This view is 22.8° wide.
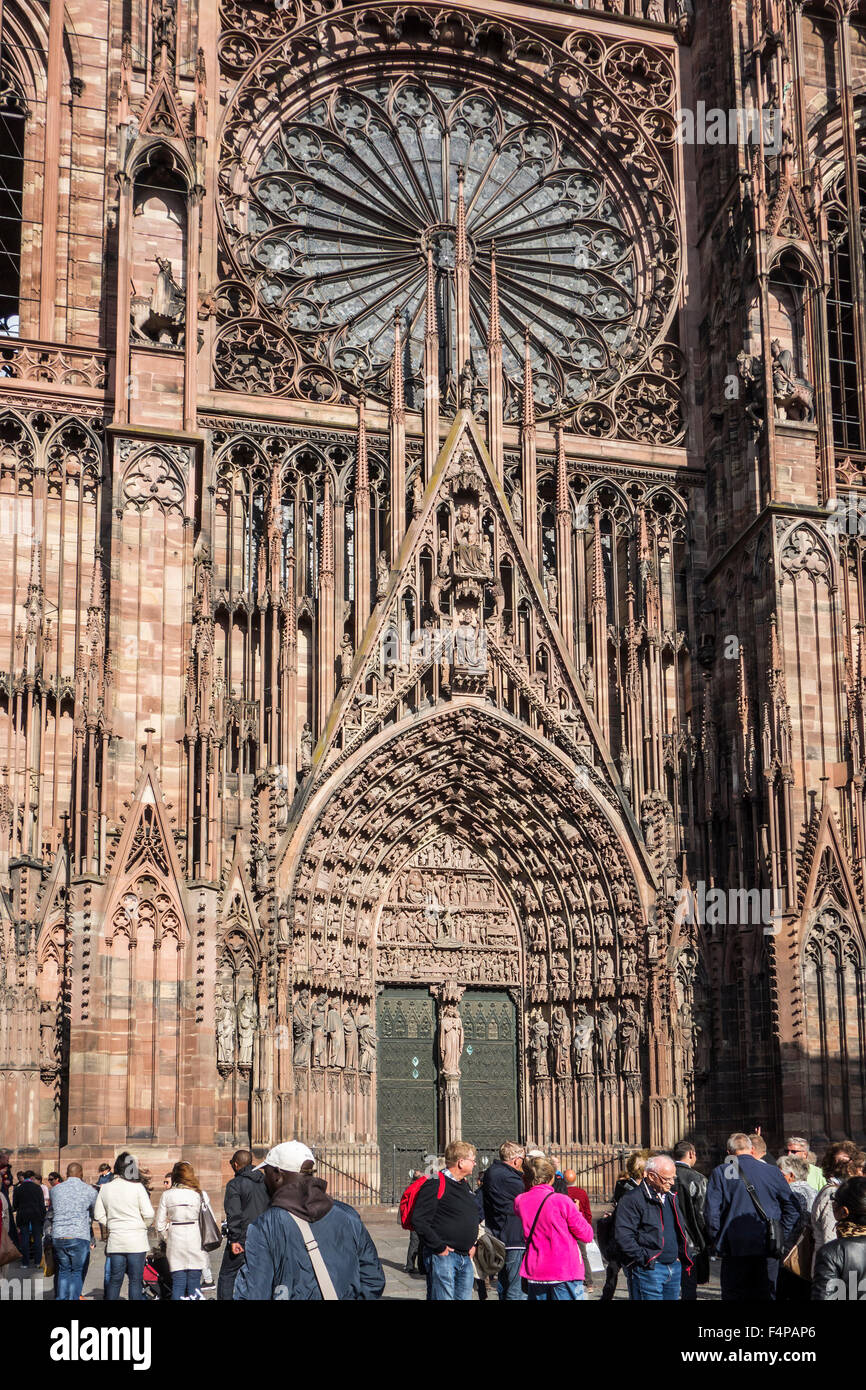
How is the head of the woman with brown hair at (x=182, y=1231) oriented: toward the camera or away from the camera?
away from the camera

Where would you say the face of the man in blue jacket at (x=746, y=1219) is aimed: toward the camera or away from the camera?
away from the camera

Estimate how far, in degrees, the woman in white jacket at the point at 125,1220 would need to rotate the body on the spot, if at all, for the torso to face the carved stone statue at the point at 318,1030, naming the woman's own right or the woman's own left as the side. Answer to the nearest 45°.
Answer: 0° — they already face it

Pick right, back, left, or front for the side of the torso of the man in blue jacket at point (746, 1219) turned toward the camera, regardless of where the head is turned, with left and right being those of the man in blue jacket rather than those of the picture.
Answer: back

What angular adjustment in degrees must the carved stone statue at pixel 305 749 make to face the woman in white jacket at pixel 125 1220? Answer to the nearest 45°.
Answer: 0° — it already faces them

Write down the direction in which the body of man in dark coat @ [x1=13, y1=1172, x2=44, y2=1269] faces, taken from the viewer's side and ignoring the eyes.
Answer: away from the camera

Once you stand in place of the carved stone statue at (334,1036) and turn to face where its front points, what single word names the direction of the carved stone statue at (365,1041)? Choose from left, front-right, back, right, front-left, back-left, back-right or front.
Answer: left

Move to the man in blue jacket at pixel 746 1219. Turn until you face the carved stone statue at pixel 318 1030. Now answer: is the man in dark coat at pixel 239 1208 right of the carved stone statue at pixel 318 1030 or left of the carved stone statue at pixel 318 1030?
left

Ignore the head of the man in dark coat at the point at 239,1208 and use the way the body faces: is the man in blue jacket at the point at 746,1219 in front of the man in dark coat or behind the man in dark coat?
behind

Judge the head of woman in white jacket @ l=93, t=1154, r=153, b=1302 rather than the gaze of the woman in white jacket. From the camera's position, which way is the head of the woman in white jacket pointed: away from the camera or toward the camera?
away from the camera

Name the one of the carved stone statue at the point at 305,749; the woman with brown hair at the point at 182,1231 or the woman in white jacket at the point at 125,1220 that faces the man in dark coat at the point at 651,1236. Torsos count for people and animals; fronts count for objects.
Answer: the carved stone statue

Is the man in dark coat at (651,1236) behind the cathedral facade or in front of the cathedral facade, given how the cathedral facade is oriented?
in front
